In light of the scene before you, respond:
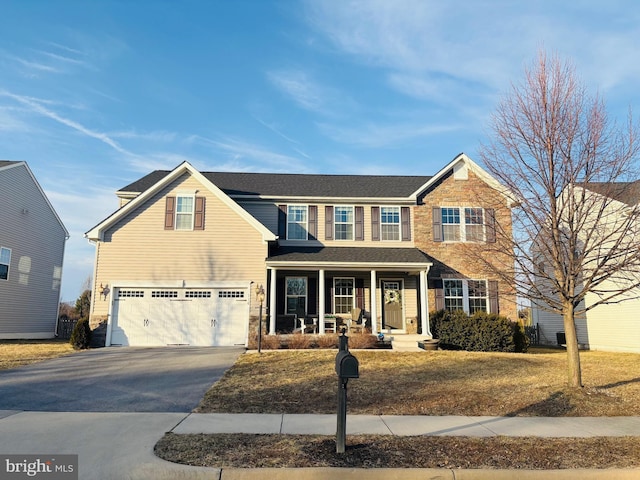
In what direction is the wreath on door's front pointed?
toward the camera

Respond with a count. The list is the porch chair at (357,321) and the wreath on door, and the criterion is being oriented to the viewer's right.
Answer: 0

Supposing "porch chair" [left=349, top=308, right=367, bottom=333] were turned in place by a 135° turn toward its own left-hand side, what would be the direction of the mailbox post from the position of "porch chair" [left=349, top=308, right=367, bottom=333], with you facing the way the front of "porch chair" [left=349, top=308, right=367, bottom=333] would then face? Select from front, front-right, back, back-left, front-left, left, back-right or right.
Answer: right

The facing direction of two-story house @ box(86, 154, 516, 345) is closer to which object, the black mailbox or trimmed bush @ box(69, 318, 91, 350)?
the black mailbox

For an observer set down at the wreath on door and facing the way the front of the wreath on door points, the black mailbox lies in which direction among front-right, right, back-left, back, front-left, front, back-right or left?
front

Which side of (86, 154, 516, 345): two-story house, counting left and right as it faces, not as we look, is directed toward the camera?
front

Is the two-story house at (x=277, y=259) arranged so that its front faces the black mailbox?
yes

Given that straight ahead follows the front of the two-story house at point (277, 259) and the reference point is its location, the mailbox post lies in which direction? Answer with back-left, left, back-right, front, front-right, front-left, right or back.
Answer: front

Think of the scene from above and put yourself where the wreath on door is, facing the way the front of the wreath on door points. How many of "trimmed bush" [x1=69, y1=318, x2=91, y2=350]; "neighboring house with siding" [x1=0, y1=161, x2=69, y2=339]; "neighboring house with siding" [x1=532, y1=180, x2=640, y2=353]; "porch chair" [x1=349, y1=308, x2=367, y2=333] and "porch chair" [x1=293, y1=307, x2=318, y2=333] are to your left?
1

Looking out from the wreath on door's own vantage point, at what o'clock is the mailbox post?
The mailbox post is roughly at 12 o'clock from the wreath on door.
